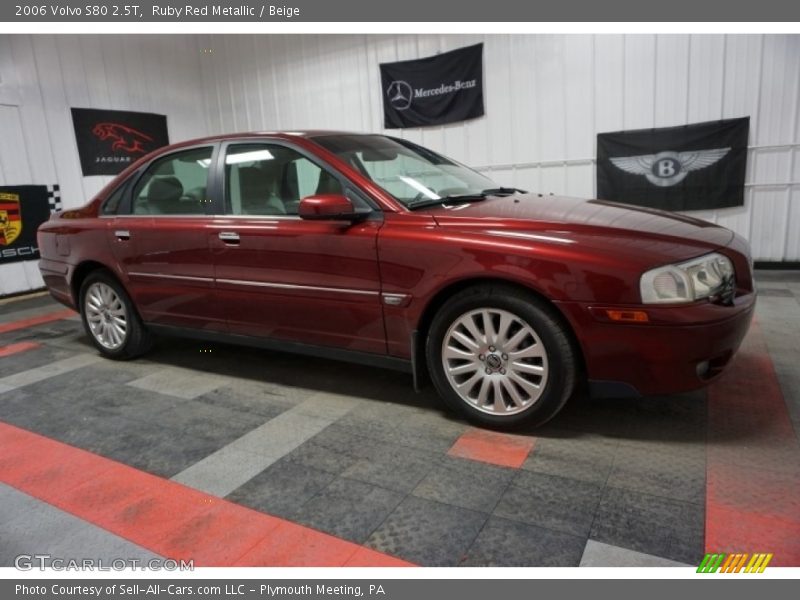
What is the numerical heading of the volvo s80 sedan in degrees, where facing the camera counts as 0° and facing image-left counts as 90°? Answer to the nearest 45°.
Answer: approximately 315°

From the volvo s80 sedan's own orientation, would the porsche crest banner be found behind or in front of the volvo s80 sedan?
behind

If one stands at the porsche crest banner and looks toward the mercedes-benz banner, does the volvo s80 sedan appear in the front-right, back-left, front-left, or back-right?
front-right

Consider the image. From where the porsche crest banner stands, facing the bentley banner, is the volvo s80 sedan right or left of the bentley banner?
right

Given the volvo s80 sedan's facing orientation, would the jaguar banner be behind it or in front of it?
behind

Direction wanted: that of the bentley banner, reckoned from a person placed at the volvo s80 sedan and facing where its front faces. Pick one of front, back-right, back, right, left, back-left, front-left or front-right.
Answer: left

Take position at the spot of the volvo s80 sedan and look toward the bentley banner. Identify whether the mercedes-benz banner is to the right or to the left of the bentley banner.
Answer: left

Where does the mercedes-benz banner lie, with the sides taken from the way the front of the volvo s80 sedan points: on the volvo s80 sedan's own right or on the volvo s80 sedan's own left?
on the volvo s80 sedan's own left
